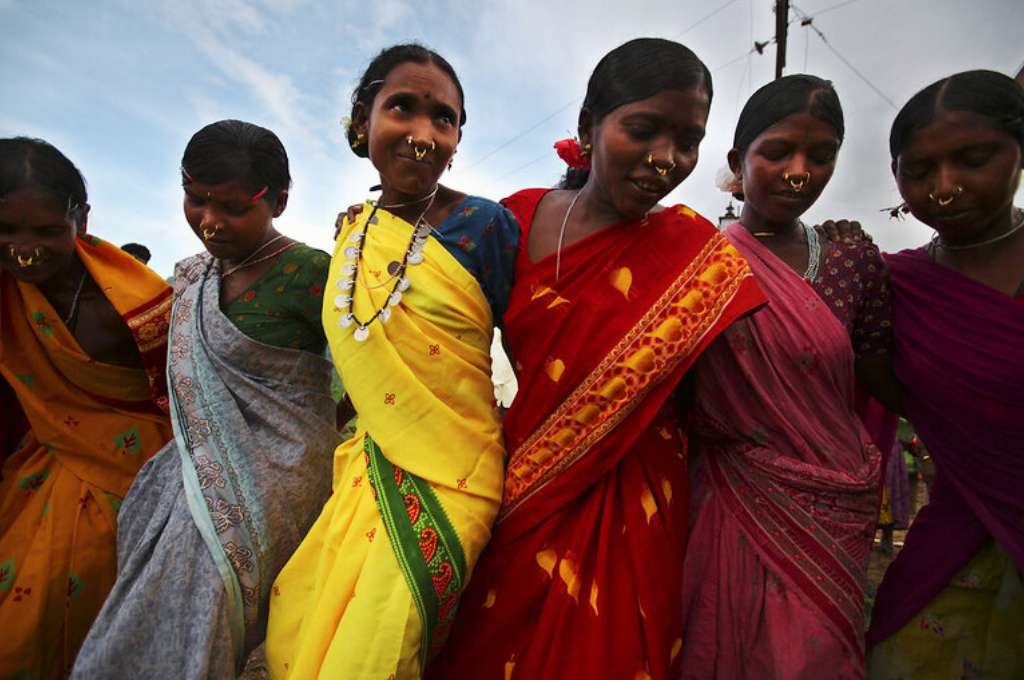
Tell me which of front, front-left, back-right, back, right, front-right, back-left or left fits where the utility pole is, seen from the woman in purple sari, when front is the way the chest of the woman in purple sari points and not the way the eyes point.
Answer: back

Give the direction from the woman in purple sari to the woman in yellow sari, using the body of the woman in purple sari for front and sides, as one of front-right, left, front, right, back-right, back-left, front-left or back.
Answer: front-right

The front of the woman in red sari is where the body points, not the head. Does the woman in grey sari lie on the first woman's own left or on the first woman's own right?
on the first woman's own right

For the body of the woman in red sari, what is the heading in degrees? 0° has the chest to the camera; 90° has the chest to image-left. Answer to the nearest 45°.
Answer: approximately 0°

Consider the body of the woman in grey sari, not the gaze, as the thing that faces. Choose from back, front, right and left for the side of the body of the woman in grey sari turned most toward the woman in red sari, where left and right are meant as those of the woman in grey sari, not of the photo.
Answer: left

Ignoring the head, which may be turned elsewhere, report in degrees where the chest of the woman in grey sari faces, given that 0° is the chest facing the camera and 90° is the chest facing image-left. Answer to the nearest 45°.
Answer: approximately 45°

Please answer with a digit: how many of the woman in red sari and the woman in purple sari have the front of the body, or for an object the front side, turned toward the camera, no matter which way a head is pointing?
2

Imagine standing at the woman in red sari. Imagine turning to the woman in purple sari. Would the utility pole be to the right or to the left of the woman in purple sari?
left

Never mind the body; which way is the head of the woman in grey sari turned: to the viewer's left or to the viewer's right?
to the viewer's left

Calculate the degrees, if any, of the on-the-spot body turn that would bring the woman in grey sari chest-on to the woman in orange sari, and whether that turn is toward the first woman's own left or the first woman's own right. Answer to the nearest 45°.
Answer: approximately 90° to the first woman's own right

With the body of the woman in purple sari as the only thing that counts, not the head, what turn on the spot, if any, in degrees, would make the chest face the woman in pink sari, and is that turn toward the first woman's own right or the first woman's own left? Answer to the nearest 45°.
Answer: approximately 45° to the first woman's own right

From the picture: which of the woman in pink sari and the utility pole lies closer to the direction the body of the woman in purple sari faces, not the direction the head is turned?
the woman in pink sari
